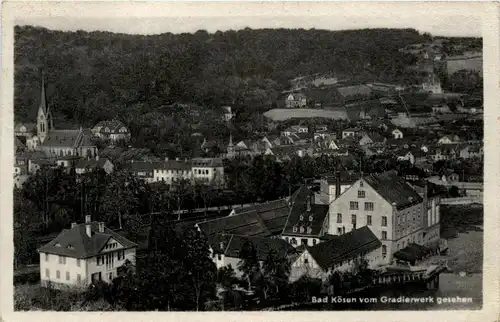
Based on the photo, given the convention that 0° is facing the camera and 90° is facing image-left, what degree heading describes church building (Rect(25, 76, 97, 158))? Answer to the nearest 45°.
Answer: approximately 90°

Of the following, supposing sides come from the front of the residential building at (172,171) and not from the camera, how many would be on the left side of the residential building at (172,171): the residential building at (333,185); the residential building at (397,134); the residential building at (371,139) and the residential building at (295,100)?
4

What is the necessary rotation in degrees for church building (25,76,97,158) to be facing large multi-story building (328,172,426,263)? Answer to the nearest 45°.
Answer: approximately 180°

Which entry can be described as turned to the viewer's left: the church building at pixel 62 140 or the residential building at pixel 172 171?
the church building

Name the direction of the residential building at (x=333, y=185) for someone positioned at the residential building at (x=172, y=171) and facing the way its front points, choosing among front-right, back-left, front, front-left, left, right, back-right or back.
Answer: left

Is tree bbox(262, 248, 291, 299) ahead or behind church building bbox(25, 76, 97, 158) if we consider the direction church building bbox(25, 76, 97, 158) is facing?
behind

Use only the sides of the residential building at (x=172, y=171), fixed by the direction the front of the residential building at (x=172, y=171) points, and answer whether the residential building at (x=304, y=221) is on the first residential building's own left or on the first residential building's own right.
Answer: on the first residential building's own left

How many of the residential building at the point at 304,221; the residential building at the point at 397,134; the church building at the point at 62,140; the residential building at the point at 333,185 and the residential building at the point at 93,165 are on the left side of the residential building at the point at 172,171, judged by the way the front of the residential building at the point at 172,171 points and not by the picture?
3

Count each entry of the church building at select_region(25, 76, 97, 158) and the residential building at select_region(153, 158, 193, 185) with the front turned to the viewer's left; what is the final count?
1

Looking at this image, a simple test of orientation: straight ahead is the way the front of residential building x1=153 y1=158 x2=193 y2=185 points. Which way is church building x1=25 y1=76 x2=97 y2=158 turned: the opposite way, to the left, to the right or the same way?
to the right

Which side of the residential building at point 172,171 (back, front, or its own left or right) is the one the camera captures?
front
